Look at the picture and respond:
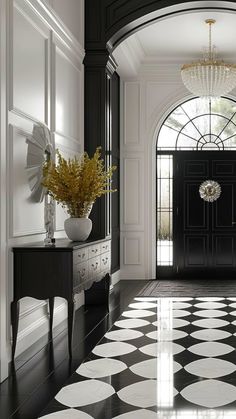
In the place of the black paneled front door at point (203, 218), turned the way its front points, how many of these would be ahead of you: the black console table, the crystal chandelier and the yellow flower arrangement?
3

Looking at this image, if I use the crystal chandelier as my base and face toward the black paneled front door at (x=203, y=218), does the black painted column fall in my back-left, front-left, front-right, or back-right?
back-left

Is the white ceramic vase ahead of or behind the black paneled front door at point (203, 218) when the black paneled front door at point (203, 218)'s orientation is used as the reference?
ahead

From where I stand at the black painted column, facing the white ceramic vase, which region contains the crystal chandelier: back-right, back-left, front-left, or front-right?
back-left

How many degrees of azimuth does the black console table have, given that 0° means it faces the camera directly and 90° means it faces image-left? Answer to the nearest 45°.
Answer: approximately 270°

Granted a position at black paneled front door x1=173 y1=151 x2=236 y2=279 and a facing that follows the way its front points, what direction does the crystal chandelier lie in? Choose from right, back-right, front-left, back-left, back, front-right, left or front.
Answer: front

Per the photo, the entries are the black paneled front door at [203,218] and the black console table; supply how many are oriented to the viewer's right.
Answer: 1

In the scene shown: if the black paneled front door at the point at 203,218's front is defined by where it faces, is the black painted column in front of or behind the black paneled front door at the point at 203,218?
in front

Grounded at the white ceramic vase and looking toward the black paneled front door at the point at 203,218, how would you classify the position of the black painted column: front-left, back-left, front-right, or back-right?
front-left

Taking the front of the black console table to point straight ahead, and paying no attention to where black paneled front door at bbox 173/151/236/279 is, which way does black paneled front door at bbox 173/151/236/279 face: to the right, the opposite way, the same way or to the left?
to the right

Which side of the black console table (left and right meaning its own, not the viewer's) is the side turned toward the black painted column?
left

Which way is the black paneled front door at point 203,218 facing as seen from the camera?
toward the camera
